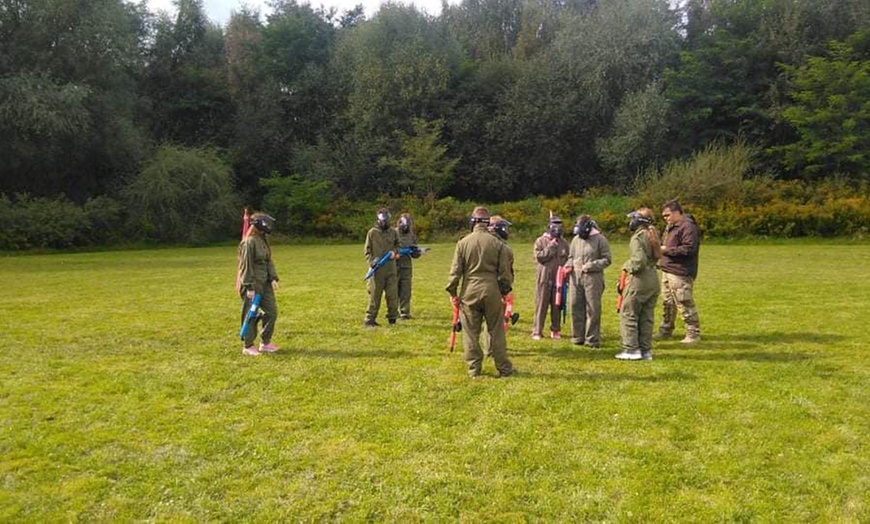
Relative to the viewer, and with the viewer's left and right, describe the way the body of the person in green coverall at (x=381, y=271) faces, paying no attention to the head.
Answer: facing the viewer

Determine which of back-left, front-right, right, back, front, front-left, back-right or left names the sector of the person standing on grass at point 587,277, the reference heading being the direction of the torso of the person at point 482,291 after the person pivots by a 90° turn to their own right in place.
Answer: front-left

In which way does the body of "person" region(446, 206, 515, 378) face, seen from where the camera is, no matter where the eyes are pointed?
away from the camera

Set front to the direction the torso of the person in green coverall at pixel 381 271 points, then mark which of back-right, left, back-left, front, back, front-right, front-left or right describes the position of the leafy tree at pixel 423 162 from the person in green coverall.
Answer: back

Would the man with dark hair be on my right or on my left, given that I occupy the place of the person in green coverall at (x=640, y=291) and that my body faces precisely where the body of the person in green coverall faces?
on my right

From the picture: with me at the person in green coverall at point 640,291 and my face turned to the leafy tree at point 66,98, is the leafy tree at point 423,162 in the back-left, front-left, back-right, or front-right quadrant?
front-right

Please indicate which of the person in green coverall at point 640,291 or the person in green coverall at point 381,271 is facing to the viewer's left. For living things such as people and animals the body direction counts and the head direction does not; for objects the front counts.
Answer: the person in green coverall at point 640,291

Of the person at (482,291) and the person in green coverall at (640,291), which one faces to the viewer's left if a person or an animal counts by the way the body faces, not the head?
the person in green coverall

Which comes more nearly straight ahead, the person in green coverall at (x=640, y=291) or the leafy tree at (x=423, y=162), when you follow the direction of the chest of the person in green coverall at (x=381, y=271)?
the person in green coverall

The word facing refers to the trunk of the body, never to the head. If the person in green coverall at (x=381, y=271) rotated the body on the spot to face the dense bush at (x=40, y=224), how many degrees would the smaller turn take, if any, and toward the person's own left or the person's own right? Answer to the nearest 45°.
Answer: approximately 135° to the person's own right

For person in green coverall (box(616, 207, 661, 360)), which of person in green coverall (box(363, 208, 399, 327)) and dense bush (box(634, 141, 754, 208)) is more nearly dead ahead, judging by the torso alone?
the person in green coverall

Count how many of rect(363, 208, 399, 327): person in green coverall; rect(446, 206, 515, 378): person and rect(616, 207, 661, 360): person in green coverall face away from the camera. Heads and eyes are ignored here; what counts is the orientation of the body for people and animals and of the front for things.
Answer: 1

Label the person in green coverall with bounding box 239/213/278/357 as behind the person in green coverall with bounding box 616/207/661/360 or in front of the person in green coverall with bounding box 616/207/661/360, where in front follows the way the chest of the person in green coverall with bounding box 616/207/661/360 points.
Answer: in front

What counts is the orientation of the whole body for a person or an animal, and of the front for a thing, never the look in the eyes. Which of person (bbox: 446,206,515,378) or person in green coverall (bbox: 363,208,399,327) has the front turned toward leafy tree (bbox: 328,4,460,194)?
the person

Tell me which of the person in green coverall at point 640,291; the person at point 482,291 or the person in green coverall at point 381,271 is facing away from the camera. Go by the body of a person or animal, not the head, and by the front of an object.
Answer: the person

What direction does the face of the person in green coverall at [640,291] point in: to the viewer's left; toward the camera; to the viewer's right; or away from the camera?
to the viewer's left

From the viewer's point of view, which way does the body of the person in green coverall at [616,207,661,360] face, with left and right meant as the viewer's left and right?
facing to the left of the viewer

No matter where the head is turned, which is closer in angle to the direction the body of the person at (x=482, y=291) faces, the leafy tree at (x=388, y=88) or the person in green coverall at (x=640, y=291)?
the leafy tree
